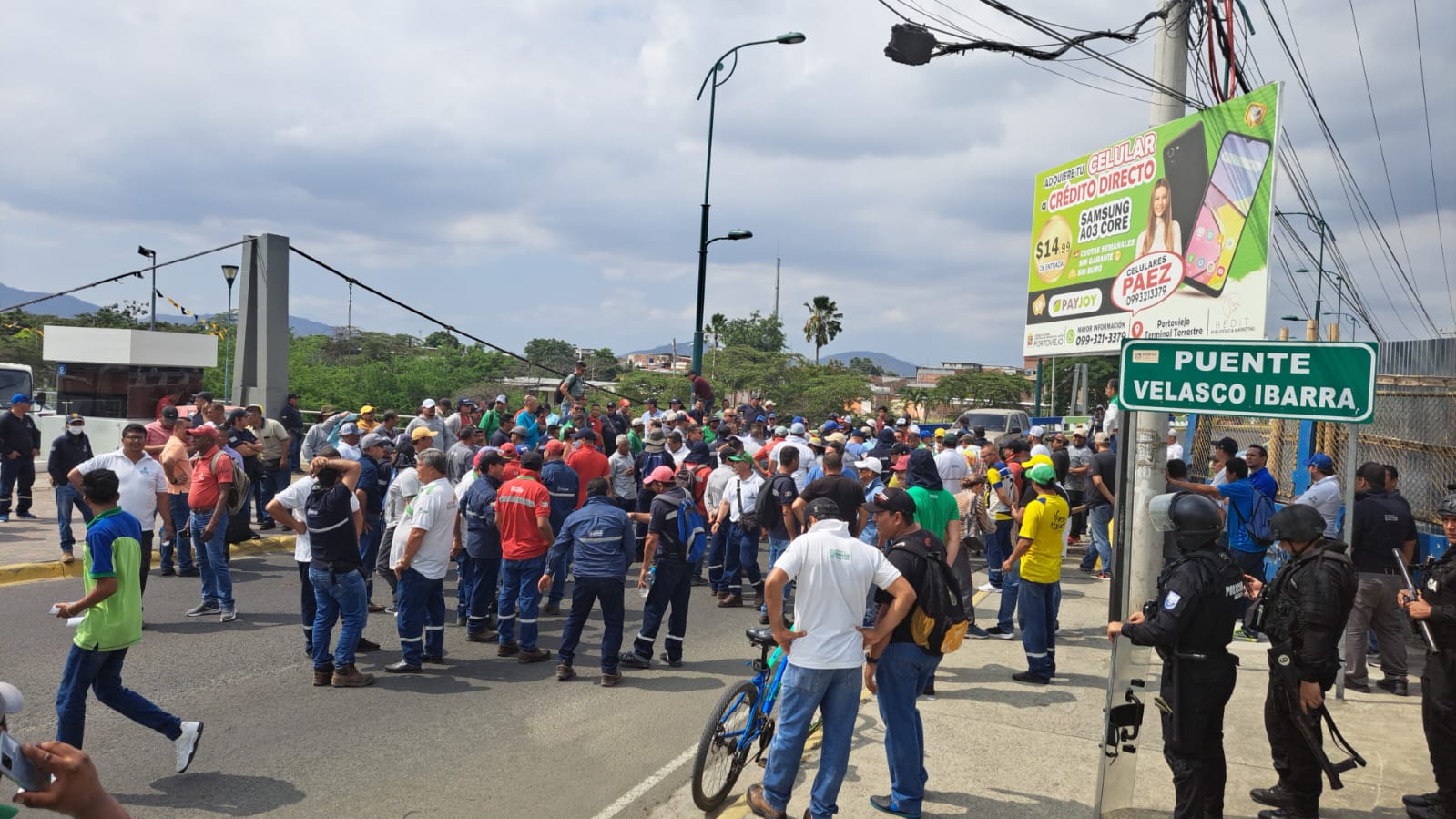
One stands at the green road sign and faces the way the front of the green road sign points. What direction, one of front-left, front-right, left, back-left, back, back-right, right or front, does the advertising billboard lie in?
back

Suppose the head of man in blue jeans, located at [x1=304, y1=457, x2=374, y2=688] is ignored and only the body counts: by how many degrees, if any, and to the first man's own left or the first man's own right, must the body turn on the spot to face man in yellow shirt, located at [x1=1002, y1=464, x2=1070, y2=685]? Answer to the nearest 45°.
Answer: approximately 45° to the first man's own right

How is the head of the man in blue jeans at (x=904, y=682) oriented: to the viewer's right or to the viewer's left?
to the viewer's left

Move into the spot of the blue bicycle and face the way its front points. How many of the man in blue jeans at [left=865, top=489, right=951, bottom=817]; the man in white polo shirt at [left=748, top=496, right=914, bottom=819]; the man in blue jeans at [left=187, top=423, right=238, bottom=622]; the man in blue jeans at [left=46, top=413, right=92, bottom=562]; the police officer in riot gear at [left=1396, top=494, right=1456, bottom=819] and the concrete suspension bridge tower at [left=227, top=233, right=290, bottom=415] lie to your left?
3

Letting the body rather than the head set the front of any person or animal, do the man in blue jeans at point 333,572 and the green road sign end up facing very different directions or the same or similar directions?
very different directions

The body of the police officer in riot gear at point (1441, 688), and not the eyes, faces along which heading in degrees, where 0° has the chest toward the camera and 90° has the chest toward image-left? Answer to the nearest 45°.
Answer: approximately 90°

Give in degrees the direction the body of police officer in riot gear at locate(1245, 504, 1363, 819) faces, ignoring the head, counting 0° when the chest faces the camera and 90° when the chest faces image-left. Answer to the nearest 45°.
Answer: approximately 90°
